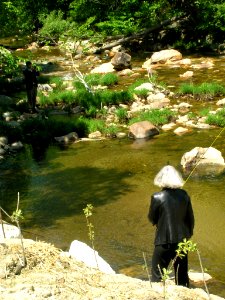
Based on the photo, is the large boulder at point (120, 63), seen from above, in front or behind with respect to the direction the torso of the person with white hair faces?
in front

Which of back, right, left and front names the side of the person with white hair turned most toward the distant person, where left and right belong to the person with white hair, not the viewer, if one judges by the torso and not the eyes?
front

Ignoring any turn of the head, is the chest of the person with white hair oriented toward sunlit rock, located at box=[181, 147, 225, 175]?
yes

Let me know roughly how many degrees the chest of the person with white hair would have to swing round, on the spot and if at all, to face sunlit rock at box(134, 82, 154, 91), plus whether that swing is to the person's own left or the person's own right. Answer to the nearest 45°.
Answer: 0° — they already face it

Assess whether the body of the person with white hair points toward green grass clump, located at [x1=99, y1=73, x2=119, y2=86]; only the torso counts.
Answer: yes

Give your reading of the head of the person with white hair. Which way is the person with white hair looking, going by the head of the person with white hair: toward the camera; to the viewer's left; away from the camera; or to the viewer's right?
away from the camera

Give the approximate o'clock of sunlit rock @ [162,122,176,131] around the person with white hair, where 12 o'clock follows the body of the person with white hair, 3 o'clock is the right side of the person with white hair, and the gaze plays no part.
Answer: The sunlit rock is roughly at 12 o'clock from the person with white hair.

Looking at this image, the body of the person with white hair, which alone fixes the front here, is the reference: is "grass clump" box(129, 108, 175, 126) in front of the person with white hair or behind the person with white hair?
in front

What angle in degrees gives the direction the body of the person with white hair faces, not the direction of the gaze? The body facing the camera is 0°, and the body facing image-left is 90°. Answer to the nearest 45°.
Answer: approximately 180°

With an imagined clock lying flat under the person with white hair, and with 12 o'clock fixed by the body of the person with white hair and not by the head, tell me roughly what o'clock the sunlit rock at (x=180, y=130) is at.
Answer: The sunlit rock is roughly at 12 o'clock from the person with white hair.

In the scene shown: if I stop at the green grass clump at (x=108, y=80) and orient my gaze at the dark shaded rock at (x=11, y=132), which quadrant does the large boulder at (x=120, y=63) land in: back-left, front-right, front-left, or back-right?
back-right

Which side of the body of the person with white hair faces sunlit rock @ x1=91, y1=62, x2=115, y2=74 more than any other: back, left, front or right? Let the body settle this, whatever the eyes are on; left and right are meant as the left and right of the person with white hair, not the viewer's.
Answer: front
